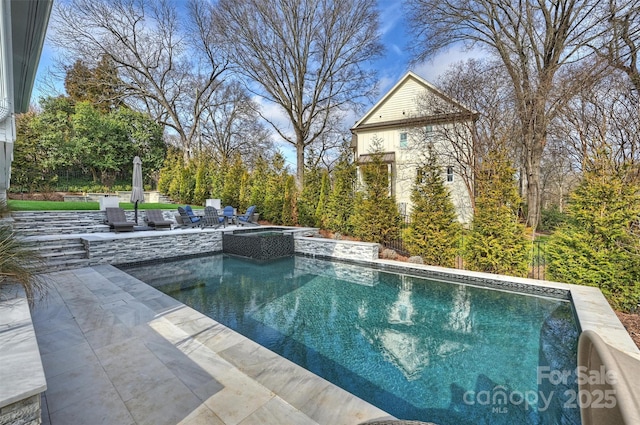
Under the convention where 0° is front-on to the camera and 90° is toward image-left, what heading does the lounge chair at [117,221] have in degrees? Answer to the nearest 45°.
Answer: approximately 315°

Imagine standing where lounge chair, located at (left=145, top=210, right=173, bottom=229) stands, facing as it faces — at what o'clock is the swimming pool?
The swimming pool is roughly at 1 o'clock from the lounge chair.

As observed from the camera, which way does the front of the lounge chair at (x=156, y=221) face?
facing the viewer and to the right of the viewer

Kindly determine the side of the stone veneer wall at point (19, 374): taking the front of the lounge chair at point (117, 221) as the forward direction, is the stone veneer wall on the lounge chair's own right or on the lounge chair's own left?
on the lounge chair's own right

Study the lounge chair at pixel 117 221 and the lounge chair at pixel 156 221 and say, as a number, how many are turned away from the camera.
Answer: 0

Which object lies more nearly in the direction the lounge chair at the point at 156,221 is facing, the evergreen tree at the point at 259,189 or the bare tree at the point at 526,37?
the bare tree

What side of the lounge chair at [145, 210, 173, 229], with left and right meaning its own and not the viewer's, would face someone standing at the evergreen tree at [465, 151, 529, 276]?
front

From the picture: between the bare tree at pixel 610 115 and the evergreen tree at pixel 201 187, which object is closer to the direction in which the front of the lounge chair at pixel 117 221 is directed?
the bare tree

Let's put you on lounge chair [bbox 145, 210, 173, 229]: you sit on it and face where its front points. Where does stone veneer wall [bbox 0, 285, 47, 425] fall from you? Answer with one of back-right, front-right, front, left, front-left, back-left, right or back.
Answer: front-right

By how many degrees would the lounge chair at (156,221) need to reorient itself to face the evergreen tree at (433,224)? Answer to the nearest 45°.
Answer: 0° — it already faces it

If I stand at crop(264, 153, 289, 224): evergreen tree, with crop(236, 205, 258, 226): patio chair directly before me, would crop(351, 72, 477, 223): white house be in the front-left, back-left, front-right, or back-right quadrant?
back-left
